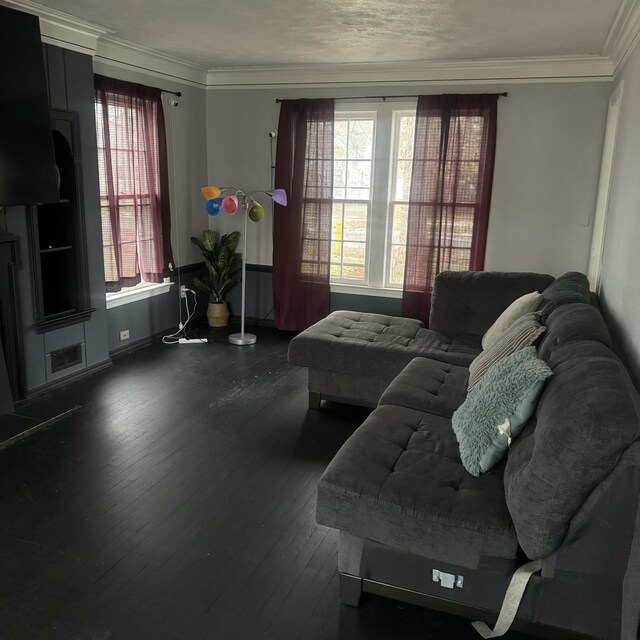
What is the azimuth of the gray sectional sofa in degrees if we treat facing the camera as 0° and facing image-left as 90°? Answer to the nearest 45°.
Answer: approximately 90°

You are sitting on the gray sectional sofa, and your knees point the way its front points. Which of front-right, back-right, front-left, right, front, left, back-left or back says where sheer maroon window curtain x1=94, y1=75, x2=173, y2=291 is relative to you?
front-right

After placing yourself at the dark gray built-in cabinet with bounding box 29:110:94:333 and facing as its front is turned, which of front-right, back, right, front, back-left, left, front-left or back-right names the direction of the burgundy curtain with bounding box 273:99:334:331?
front-left

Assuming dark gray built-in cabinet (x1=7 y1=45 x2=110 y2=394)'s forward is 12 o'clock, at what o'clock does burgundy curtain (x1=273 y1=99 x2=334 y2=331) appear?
The burgundy curtain is roughly at 10 o'clock from the dark gray built-in cabinet.

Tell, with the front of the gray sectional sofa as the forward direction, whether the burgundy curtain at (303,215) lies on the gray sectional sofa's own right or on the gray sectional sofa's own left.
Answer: on the gray sectional sofa's own right

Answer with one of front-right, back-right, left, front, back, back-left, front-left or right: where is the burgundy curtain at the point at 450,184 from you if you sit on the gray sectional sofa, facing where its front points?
right

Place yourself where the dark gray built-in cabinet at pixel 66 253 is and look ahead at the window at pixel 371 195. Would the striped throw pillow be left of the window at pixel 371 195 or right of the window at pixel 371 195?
right

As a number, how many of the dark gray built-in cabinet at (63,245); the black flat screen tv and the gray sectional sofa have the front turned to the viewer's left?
1

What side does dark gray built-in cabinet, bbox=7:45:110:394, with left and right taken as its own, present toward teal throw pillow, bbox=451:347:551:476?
front

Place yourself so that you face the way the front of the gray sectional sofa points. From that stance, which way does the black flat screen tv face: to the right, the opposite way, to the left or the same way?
the opposite way

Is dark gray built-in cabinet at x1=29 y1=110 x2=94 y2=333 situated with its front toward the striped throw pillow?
yes

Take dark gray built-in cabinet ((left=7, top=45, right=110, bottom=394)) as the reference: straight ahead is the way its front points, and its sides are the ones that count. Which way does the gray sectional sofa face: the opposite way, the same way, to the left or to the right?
the opposite way

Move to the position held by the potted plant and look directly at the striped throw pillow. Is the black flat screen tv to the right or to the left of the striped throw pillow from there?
right

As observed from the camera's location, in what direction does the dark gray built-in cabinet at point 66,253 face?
facing the viewer and to the right of the viewer
